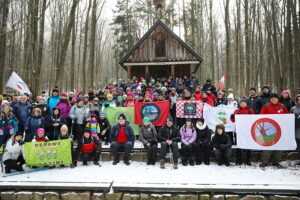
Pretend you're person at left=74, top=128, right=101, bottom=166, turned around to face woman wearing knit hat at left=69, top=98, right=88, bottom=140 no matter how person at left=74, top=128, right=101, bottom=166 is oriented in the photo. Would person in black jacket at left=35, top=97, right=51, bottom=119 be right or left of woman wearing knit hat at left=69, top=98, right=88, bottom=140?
left

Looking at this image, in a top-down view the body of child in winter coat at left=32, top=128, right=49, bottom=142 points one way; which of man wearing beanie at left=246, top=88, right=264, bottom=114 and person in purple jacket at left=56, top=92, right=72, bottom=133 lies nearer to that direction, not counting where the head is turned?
the man wearing beanie

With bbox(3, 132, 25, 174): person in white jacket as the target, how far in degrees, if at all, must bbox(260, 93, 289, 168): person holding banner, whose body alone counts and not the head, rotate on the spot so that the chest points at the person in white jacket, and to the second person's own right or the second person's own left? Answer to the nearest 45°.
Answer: approximately 45° to the second person's own right

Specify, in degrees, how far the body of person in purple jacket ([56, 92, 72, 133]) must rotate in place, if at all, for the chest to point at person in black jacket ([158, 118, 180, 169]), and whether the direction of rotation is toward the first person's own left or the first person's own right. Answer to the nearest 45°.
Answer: approximately 45° to the first person's own left
